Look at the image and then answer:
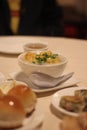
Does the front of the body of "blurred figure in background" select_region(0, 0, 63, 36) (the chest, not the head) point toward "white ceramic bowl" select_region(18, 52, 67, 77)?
yes

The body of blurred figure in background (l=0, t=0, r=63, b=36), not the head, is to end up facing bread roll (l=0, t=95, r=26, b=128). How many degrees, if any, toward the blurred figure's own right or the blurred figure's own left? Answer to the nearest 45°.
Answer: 0° — they already face it

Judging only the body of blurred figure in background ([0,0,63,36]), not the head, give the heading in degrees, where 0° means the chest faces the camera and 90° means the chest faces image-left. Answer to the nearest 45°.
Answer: approximately 0°

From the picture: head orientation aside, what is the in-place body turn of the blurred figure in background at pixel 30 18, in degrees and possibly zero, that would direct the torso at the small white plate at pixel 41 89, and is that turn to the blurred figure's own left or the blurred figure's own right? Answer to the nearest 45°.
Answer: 0° — they already face it

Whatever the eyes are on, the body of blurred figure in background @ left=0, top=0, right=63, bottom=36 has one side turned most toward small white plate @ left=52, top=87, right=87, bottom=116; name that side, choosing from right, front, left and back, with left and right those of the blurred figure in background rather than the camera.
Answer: front

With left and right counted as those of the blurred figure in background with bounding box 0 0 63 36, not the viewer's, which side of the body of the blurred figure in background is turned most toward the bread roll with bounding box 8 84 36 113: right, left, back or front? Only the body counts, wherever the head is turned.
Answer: front

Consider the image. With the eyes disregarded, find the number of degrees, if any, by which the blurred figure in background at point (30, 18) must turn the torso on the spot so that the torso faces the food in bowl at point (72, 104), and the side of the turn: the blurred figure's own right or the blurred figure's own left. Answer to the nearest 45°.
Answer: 0° — they already face it
